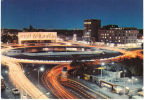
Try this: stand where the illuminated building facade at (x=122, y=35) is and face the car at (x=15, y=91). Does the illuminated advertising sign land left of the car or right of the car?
right

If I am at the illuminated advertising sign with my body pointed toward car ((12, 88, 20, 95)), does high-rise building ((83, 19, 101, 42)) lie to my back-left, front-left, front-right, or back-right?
back-left

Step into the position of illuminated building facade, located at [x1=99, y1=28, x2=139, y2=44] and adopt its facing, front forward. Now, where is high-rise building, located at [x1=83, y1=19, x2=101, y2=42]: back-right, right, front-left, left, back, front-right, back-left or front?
back-right

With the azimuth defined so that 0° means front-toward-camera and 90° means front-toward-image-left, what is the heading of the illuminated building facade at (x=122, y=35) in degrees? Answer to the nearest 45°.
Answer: approximately 0°

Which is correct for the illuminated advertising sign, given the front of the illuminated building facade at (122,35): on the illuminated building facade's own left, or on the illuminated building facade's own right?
on the illuminated building facade's own right

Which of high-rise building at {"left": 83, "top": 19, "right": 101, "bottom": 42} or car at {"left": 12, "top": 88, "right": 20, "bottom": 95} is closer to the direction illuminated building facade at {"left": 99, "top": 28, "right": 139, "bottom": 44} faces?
the car

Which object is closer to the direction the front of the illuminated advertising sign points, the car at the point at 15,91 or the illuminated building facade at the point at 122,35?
the car

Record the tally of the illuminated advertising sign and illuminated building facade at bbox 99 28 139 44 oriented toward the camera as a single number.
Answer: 2

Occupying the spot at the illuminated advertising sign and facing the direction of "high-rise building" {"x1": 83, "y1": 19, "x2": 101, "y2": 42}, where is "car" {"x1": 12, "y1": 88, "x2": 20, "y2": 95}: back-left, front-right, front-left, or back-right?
back-right

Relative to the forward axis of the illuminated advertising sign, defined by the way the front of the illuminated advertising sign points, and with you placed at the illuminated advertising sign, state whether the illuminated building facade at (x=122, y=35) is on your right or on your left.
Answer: on your left

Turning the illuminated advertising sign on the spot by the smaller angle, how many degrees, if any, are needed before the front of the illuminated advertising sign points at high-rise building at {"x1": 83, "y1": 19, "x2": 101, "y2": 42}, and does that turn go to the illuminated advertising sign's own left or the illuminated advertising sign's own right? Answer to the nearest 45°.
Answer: approximately 135° to the illuminated advertising sign's own left
